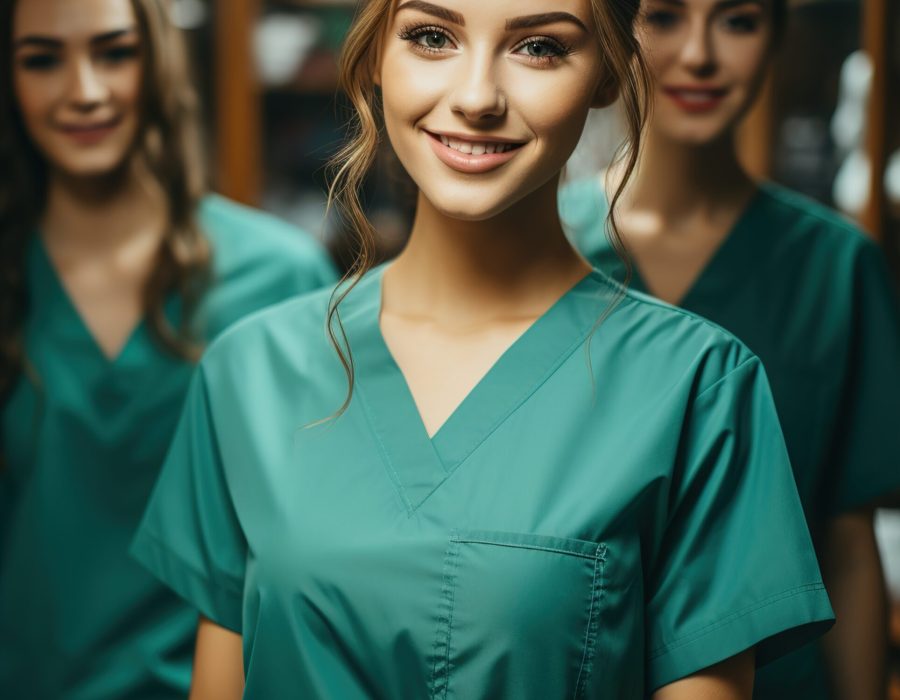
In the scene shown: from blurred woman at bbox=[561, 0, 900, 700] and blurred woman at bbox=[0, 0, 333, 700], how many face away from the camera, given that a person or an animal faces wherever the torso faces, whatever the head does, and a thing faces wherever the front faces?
0

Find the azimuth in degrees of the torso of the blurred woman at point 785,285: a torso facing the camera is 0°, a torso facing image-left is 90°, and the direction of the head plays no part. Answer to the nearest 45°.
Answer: approximately 45°

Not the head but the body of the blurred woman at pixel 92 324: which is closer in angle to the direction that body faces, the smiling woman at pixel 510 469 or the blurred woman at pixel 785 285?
the smiling woman

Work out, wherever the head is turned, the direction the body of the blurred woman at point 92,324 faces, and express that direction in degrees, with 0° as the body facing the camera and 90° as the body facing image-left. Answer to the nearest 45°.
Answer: approximately 0°

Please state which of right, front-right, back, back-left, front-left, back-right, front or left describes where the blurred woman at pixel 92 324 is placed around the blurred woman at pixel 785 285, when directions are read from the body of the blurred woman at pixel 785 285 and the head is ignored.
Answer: front-right

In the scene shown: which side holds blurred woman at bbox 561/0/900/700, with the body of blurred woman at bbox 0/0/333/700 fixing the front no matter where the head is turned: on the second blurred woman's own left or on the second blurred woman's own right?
on the second blurred woman's own left

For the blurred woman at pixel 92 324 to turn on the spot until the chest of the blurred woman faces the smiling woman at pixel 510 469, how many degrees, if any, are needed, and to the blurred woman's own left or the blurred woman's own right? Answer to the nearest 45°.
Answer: approximately 45° to the blurred woman's own left
